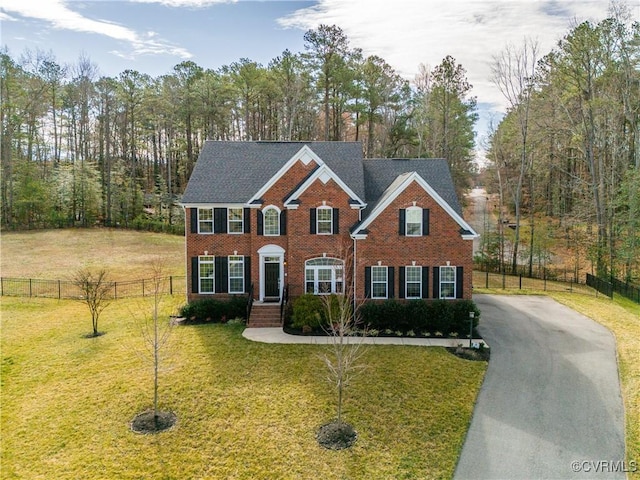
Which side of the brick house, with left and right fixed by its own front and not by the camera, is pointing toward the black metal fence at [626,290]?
left

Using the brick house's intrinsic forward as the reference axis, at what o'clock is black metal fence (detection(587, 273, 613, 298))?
The black metal fence is roughly at 8 o'clock from the brick house.

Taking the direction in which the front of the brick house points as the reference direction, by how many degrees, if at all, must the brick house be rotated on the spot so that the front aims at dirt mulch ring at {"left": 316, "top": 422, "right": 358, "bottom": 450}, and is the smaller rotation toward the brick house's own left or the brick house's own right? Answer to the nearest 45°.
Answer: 0° — it already faces it

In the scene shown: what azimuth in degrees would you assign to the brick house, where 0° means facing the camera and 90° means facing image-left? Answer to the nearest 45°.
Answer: approximately 0°

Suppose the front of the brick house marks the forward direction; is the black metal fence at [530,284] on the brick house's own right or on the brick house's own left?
on the brick house's own left
